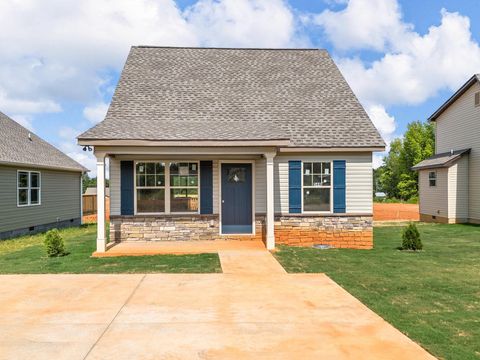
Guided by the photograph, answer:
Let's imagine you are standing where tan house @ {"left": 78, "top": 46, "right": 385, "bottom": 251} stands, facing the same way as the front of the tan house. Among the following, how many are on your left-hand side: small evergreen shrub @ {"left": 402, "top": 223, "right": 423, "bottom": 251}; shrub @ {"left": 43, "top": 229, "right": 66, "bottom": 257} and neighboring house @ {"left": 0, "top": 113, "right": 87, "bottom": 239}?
1

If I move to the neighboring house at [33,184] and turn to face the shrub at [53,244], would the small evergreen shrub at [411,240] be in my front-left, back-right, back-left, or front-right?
front-left

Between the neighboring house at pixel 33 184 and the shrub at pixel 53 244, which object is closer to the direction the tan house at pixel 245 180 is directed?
the shrub

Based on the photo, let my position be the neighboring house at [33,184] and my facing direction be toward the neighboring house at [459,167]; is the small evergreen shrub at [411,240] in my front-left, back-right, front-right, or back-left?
front-right

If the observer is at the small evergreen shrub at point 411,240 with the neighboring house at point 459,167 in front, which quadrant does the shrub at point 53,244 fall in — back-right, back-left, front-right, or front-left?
back-left

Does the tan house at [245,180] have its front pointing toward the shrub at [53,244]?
no

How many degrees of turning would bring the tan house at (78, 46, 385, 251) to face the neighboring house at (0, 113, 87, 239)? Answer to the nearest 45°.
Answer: approximately 135° to its right

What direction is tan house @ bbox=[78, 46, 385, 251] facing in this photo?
toward the camera

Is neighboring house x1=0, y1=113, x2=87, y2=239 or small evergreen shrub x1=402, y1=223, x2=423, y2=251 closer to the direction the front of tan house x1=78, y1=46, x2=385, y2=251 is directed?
the small evergreen shrub

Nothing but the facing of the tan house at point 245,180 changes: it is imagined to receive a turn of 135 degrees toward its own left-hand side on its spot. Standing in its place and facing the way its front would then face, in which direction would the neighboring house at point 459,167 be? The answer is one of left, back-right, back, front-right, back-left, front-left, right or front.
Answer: front

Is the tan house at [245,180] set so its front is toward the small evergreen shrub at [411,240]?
no
